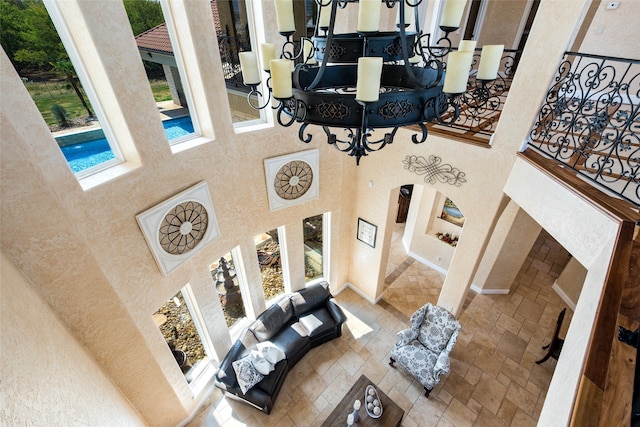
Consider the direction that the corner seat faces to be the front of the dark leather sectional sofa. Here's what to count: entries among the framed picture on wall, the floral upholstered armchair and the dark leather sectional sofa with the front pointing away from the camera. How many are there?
0

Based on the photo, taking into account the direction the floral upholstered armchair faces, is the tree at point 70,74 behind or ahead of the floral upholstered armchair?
ahead

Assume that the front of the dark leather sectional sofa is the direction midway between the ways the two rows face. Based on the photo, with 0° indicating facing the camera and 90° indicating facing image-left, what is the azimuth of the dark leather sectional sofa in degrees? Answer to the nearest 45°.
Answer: approximately 315°

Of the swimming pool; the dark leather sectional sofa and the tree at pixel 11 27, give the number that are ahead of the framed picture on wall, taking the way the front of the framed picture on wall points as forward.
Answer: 1

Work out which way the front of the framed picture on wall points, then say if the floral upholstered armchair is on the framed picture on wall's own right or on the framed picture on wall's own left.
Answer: on the framed picture on wall's own left

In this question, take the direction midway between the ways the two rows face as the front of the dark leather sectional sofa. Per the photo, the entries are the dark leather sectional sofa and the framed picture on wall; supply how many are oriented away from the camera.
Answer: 0

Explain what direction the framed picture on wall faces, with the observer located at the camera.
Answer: facing the viewer and to the left of the viewer

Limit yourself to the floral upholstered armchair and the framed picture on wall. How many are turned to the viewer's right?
0

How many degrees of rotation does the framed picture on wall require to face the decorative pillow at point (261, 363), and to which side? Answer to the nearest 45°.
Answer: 0° — it already faces it

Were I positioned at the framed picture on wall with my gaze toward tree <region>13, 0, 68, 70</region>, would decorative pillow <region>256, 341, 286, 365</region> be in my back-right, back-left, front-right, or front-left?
front-left

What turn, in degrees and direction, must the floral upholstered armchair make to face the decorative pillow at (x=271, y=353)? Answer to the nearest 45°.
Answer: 0° — it already faces it
